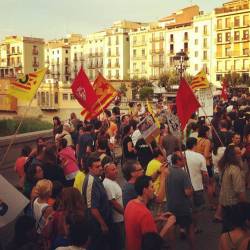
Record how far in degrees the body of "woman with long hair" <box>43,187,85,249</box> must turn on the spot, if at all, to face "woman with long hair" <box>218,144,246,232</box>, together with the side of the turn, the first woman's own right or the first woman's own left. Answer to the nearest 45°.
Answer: approximately 45° to the first woman's own right

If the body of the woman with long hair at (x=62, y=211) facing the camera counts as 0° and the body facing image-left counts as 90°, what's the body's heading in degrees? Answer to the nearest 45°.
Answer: approximately 180°

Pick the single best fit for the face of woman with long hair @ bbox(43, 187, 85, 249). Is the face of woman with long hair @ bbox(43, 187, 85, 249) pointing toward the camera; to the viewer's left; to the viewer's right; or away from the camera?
away from the camera
